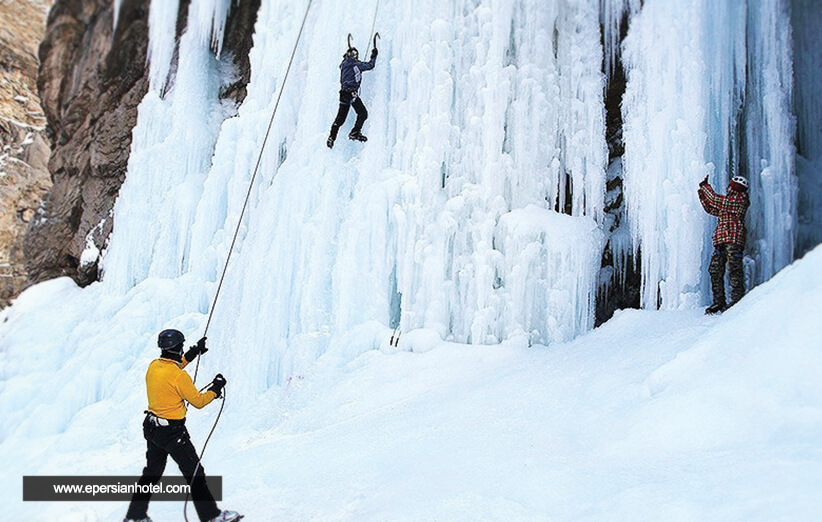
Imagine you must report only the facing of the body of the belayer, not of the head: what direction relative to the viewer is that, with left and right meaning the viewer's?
facing away from the viewer and to the right of the viewer

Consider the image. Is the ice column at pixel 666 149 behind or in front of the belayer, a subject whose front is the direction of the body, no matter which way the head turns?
in front

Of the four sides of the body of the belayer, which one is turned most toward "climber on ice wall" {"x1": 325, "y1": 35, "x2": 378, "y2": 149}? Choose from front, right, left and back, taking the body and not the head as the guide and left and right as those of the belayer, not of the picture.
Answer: front

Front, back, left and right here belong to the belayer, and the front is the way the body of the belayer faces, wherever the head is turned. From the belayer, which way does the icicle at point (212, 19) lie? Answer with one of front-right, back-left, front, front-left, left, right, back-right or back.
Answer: front-left
